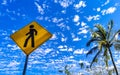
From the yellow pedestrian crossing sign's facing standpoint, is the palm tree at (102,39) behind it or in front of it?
behind

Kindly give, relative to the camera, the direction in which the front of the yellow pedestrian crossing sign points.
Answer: facing the viewer
